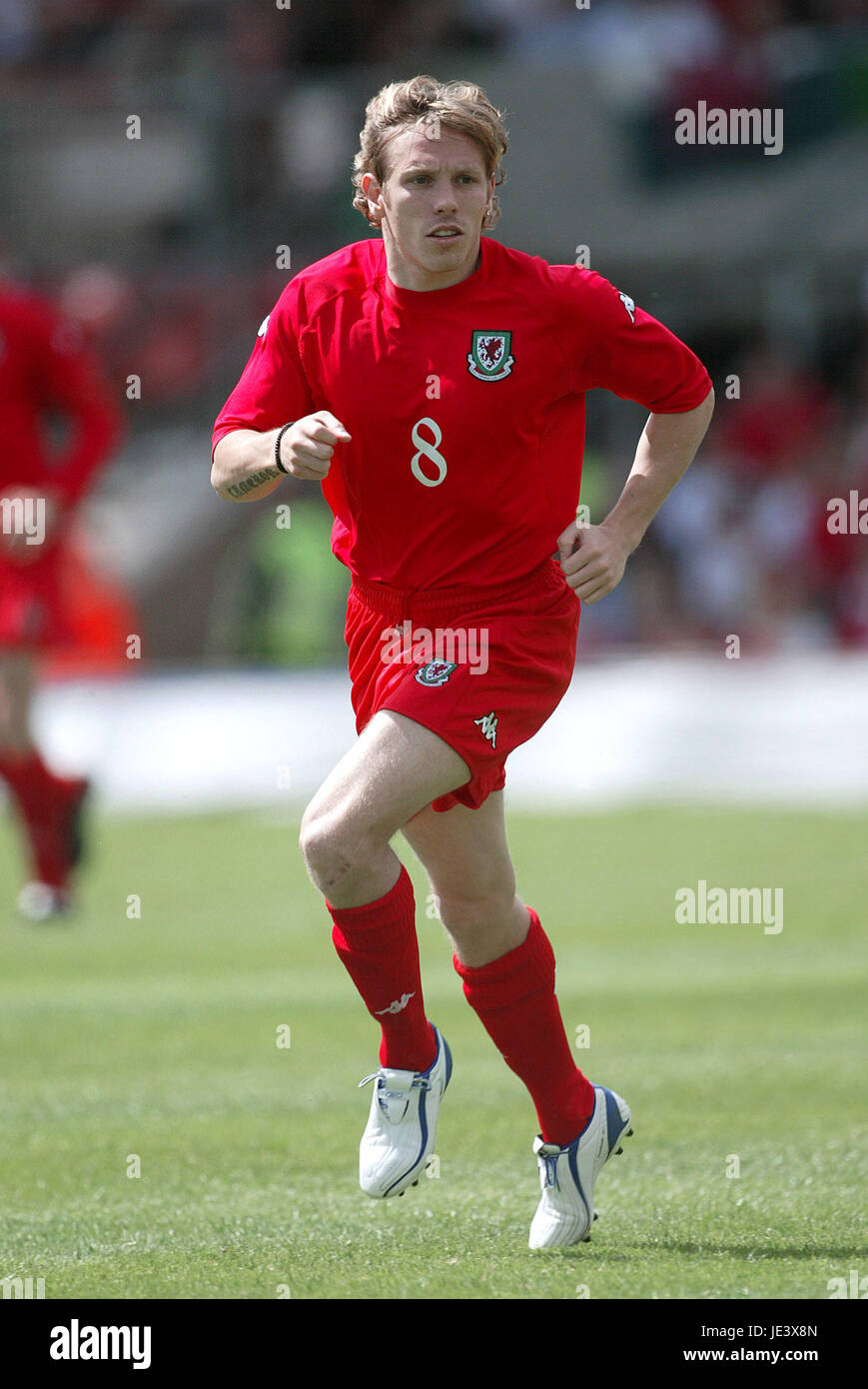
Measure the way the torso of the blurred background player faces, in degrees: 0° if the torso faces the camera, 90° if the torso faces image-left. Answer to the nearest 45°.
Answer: approximately 45°

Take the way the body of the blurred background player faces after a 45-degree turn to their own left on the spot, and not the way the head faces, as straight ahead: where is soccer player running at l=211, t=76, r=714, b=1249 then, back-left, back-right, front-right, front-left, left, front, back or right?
front
